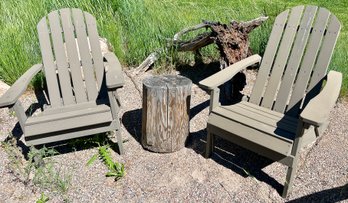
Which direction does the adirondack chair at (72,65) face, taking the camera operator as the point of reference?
facing the viewer

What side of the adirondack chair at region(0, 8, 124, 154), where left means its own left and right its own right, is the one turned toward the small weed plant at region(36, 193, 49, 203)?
front

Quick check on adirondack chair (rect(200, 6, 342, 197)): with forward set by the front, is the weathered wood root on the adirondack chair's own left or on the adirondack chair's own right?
on the adirondack chair's own right

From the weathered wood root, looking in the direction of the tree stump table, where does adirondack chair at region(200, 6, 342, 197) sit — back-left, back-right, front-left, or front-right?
front-left

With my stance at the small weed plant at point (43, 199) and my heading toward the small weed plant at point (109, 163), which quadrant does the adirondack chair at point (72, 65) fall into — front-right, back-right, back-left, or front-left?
front-left

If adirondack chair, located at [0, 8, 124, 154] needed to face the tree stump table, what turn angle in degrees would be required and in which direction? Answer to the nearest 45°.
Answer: approximately 45° to its left

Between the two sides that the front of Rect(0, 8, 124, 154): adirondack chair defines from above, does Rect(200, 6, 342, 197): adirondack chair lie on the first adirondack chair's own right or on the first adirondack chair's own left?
on the first adirondack chair's own left

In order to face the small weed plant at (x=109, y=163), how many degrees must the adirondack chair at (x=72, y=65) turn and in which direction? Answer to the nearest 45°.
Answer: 0° — it already faces it

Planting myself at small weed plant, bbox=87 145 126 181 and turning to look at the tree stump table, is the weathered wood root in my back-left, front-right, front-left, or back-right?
front-left

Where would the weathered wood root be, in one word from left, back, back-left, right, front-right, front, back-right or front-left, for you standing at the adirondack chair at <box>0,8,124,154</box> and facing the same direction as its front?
left

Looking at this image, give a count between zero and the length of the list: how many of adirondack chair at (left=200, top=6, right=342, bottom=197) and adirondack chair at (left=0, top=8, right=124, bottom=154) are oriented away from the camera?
0

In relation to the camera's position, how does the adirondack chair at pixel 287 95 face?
facing the viewer and to the left of the viewer

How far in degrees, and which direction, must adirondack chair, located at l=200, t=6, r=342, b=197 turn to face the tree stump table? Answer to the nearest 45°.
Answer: approximately 45° to its right
